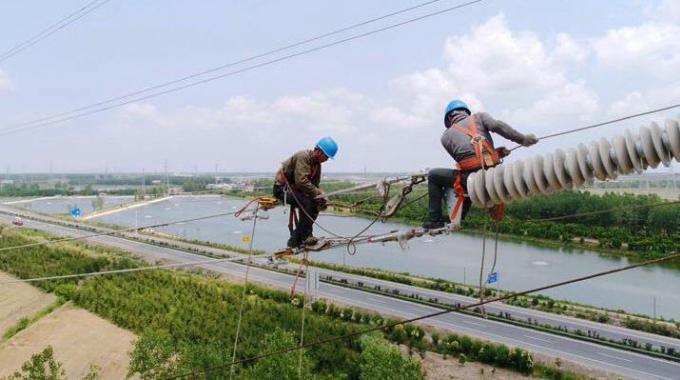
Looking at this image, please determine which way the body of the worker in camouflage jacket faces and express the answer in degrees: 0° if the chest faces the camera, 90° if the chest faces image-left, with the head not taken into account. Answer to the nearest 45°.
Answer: approximately 270°

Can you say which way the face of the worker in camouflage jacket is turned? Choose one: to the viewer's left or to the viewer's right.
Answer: to the viewer's right
